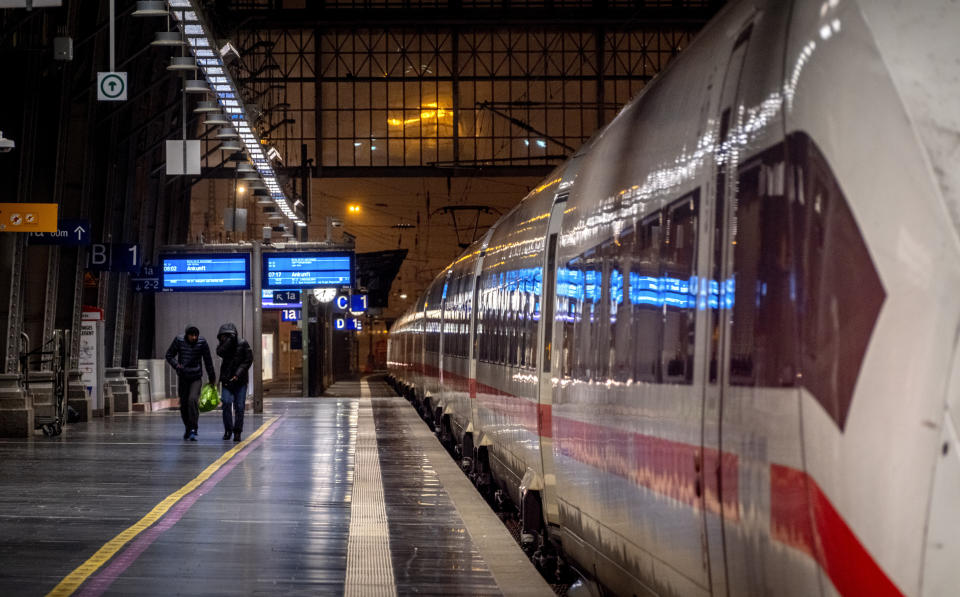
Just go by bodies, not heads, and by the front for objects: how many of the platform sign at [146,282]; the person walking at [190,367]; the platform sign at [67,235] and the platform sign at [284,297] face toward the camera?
4

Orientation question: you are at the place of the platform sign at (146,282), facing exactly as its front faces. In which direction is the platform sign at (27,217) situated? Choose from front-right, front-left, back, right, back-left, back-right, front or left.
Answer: front

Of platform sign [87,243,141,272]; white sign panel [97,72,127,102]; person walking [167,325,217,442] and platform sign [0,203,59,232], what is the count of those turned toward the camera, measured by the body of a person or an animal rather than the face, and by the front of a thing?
4

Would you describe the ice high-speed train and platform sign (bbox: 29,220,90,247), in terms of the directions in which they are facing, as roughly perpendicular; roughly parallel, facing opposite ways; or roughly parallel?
roughly parallel

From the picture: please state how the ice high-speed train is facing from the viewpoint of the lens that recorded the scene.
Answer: facing the viewer and to the right of the viewer

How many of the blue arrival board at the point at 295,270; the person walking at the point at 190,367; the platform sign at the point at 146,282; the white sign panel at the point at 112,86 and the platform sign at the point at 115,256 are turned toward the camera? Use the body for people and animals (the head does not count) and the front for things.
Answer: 5

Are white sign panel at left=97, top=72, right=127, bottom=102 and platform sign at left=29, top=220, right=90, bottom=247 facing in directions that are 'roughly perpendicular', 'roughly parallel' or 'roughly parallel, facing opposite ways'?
roughly parallel

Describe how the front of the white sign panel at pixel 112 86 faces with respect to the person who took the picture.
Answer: facing the viewer

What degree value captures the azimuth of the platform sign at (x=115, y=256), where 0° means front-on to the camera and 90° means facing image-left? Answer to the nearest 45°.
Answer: approximately 0°

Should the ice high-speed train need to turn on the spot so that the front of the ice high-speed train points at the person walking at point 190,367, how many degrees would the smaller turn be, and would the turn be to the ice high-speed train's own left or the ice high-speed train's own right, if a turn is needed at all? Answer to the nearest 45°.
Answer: approximately 180°

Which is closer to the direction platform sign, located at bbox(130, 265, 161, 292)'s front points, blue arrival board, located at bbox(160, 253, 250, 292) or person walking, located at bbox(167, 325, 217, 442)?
the person walking

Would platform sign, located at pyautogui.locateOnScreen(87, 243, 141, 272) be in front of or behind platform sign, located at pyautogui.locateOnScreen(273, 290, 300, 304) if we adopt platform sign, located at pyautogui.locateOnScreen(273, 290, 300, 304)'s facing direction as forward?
in front

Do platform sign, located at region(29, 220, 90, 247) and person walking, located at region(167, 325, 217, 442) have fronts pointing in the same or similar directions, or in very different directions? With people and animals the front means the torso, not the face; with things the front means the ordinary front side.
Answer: same or similar directions

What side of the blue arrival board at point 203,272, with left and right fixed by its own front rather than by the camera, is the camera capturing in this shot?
front

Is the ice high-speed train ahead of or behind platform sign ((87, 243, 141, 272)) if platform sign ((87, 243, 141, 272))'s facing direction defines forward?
ahead
